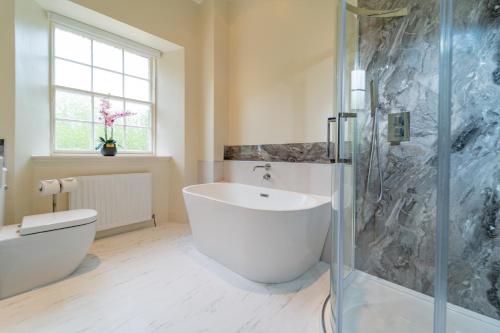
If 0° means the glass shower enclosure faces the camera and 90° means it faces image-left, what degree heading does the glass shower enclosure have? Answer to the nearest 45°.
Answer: approximately 45°

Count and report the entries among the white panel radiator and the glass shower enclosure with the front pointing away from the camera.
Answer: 0

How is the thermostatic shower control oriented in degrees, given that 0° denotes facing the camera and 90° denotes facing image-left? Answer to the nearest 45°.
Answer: approximately 45°

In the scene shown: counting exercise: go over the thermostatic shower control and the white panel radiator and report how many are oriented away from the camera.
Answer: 0

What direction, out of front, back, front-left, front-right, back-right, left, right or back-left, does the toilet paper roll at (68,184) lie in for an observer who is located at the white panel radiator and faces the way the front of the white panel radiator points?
right

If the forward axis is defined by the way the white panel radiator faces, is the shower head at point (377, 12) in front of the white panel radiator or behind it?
in front

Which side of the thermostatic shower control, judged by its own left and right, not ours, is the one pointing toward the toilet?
front

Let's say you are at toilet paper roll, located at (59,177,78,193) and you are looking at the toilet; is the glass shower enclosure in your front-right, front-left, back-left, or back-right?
front-left

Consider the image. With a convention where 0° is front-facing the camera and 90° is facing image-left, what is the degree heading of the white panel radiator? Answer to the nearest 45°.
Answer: approximately 315°
